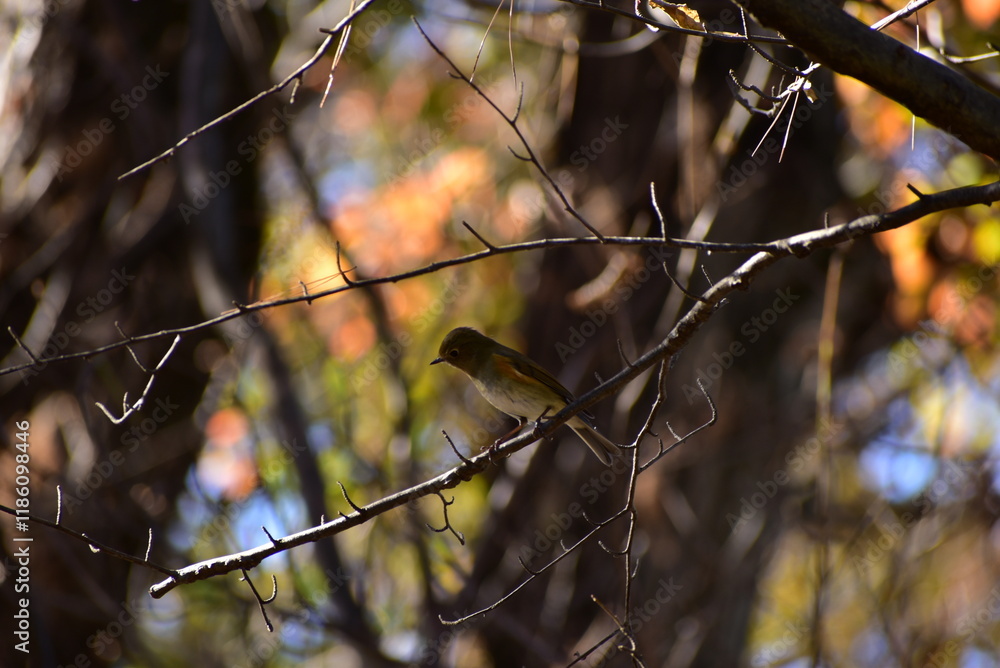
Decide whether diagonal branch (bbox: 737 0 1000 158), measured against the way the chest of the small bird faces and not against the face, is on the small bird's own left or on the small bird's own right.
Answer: on the small bird's own left

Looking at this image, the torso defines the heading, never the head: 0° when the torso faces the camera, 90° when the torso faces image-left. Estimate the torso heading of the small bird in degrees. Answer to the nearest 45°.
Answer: approximately 90°
